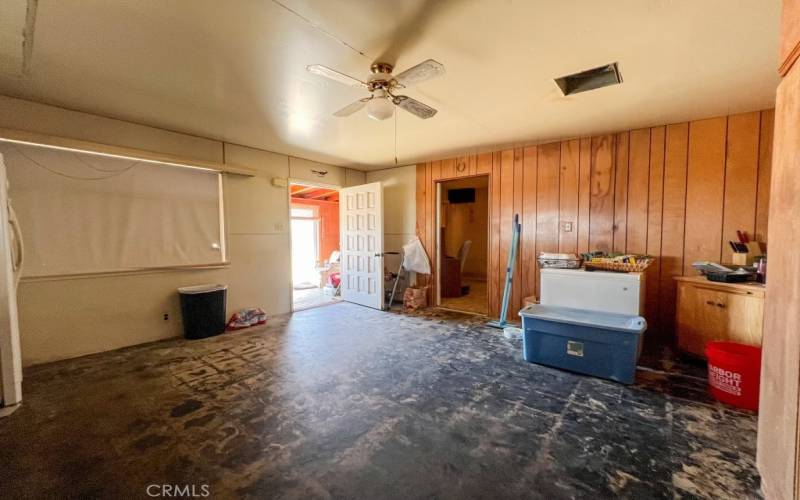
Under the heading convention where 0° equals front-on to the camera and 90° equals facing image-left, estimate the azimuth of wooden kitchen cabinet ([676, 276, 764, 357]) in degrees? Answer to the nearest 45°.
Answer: approximately 45°

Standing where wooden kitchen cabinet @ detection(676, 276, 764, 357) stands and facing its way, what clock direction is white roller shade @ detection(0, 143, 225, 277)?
The white roller shade is roughly at 2 o'clock from the wooden kitchen cabinet.

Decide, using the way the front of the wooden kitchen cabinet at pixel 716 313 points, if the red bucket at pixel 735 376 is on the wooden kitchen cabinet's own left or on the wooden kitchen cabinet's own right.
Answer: on the wooden kitchen cabinet's own left

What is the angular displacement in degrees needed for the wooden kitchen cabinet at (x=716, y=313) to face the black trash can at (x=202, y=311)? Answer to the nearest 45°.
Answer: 0° — it already faces it
